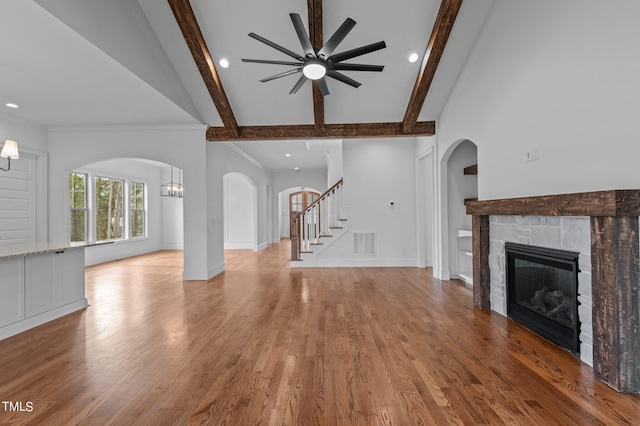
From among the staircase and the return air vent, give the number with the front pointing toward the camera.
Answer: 1

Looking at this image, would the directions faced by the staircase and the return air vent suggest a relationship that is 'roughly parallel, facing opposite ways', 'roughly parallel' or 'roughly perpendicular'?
roughly perpendicular
